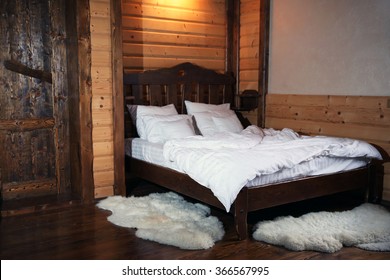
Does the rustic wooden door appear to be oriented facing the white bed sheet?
no

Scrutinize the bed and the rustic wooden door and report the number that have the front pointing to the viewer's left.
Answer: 0

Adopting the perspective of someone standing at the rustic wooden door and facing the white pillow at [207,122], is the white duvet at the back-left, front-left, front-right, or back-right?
front-right

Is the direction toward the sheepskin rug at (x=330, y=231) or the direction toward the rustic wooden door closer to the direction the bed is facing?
the sheepskin rug

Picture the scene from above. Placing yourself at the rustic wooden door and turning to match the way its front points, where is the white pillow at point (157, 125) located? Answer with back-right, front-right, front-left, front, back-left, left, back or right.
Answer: left

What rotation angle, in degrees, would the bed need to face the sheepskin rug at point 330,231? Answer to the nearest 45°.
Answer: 0° — it already faces it

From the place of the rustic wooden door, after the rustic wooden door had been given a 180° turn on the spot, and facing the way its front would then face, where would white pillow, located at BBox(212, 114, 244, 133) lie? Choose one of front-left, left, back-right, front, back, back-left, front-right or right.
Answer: right

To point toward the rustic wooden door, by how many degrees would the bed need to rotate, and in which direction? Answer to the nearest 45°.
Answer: approximately 135° to its right

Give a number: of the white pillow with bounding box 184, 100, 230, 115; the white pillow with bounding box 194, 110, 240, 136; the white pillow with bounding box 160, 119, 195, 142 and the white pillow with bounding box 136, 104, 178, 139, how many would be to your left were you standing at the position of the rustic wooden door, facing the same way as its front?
4

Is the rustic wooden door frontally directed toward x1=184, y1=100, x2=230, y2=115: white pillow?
no

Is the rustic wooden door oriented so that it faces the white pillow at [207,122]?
no

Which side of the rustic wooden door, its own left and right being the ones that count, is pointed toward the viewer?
front

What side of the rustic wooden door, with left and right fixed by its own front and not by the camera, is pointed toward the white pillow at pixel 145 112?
left

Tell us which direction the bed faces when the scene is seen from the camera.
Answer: facing the viewer and to the right of the viewer

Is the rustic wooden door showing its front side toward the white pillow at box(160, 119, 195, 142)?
no

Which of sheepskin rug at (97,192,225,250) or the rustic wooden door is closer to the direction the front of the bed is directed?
the sheepskin rug

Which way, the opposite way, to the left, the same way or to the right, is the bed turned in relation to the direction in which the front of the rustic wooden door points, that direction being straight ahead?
the same way
